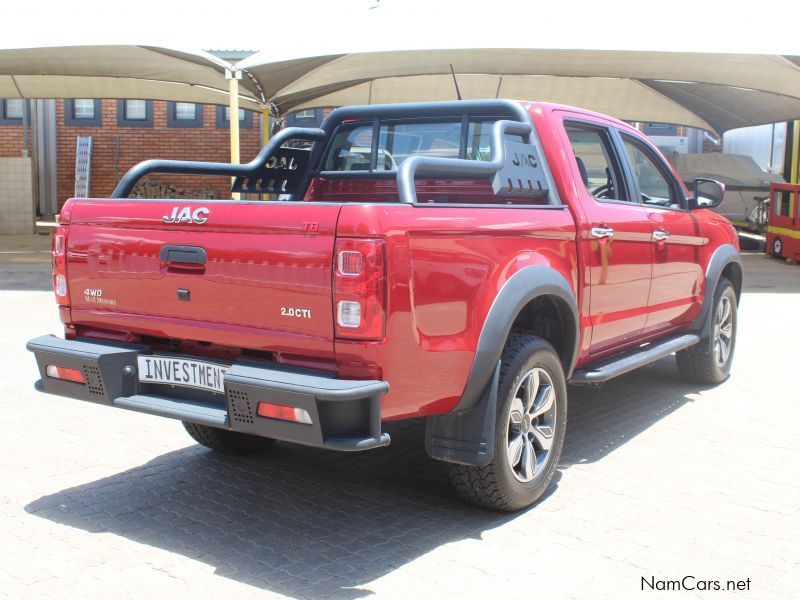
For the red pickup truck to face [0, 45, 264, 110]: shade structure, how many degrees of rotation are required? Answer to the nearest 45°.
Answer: approximately 45° to its left

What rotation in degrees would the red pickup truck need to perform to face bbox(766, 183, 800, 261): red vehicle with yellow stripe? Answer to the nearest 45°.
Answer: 0° — it already faces it

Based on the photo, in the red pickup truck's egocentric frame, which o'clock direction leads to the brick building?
The brick building is roughly at 10 o'clock from the red pickup truck.

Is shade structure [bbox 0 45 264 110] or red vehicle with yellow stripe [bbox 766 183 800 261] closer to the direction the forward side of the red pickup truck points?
the red vehicle with yellow stripe

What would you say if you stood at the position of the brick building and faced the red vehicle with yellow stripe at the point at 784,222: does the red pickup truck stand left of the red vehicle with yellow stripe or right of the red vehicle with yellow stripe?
right

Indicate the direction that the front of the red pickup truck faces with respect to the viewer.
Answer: facing away from the viewer and to the right of the viewer

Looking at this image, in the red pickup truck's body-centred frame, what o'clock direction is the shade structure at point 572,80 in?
The shade structure is roughly at 11 o'clock from the red pickup truck.
